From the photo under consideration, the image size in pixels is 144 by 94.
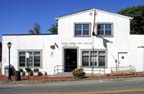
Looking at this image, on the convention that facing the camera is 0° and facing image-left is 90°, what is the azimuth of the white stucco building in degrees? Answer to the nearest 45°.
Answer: approximately 0°
